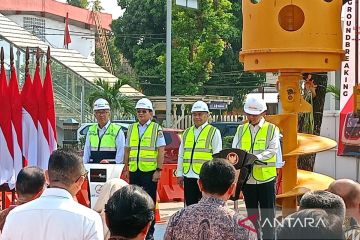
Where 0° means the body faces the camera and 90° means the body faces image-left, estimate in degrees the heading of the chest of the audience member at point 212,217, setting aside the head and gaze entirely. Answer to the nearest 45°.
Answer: approximately 180°

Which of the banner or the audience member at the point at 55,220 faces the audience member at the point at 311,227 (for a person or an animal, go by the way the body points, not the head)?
the banner

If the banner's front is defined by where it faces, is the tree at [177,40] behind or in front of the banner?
behind

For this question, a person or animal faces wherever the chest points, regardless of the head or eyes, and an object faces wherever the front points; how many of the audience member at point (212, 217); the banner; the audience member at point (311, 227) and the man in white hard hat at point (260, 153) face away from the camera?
2

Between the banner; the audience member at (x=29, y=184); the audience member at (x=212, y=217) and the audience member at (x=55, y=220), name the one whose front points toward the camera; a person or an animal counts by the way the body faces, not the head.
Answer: the banner

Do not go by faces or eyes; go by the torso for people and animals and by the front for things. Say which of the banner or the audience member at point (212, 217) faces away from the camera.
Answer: the audience member

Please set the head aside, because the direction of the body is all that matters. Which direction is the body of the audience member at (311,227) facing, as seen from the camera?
away from the camera

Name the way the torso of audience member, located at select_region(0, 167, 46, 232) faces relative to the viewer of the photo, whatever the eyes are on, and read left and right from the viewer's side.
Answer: facing away from the viewer and to the right of the viewer

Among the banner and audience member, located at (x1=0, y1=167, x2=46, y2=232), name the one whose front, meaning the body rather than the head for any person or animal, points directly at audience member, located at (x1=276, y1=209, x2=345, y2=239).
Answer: the banner

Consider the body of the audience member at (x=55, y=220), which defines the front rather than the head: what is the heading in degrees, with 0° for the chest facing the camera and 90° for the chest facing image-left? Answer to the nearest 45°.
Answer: approximately 225°

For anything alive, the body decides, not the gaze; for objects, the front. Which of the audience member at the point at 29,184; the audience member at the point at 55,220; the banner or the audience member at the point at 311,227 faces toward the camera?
the banner

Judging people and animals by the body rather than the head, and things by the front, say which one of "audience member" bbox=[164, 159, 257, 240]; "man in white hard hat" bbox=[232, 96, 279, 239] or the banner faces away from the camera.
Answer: the audience member
